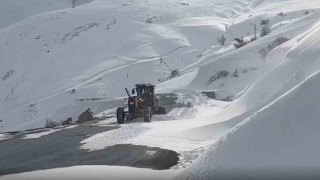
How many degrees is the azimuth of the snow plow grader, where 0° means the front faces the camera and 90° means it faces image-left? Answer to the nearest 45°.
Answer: approximately 45°
